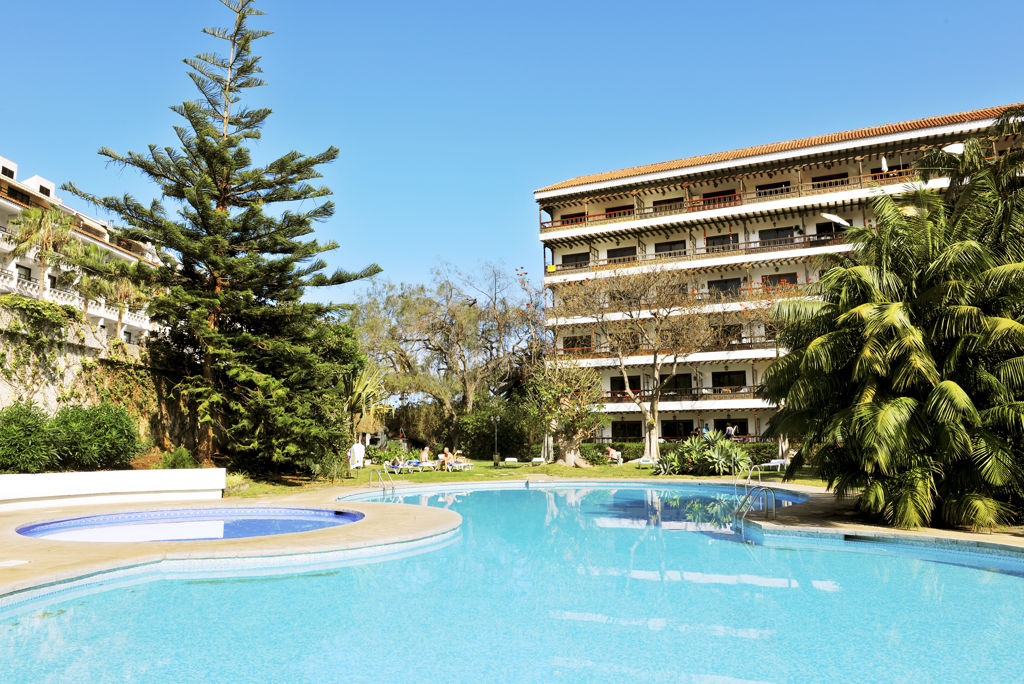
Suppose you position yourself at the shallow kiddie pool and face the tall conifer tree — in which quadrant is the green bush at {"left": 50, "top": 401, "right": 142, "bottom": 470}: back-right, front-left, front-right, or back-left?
front-left

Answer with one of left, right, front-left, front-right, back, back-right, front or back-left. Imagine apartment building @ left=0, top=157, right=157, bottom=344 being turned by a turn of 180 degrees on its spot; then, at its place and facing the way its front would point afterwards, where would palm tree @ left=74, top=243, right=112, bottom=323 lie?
back-left

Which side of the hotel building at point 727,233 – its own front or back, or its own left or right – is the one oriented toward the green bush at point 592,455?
front

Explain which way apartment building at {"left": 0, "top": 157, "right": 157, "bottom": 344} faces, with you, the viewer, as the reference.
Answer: facing the viewer and to the right of the viewer

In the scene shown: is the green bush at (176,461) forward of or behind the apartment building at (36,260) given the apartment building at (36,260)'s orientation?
forward

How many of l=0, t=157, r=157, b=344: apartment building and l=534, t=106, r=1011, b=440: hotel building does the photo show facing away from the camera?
0

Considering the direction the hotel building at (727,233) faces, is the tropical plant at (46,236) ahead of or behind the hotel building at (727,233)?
ahead

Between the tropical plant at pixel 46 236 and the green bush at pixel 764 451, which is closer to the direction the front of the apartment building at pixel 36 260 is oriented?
the green bush

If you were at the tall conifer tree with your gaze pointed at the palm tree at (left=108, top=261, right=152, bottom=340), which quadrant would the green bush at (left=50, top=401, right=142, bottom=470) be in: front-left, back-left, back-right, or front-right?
front-left

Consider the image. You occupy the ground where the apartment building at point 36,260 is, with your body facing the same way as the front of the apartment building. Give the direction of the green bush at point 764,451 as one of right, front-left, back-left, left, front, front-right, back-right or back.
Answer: front

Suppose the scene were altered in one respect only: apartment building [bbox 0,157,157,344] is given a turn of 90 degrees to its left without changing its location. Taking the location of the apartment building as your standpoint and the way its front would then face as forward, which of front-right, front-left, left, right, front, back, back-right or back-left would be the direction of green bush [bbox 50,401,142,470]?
back-right

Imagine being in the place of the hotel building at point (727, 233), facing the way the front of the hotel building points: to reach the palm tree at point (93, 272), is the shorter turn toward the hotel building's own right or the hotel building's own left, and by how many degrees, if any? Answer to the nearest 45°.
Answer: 0° — it already faces it

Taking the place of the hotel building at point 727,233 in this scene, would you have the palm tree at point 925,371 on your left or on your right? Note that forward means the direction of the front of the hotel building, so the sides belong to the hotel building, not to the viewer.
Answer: on your left

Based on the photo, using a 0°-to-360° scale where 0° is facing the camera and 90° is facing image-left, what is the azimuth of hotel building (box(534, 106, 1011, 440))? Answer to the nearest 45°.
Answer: approximately 45°

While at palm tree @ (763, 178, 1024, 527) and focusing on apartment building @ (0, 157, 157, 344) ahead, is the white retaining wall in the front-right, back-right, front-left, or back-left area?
front-left
